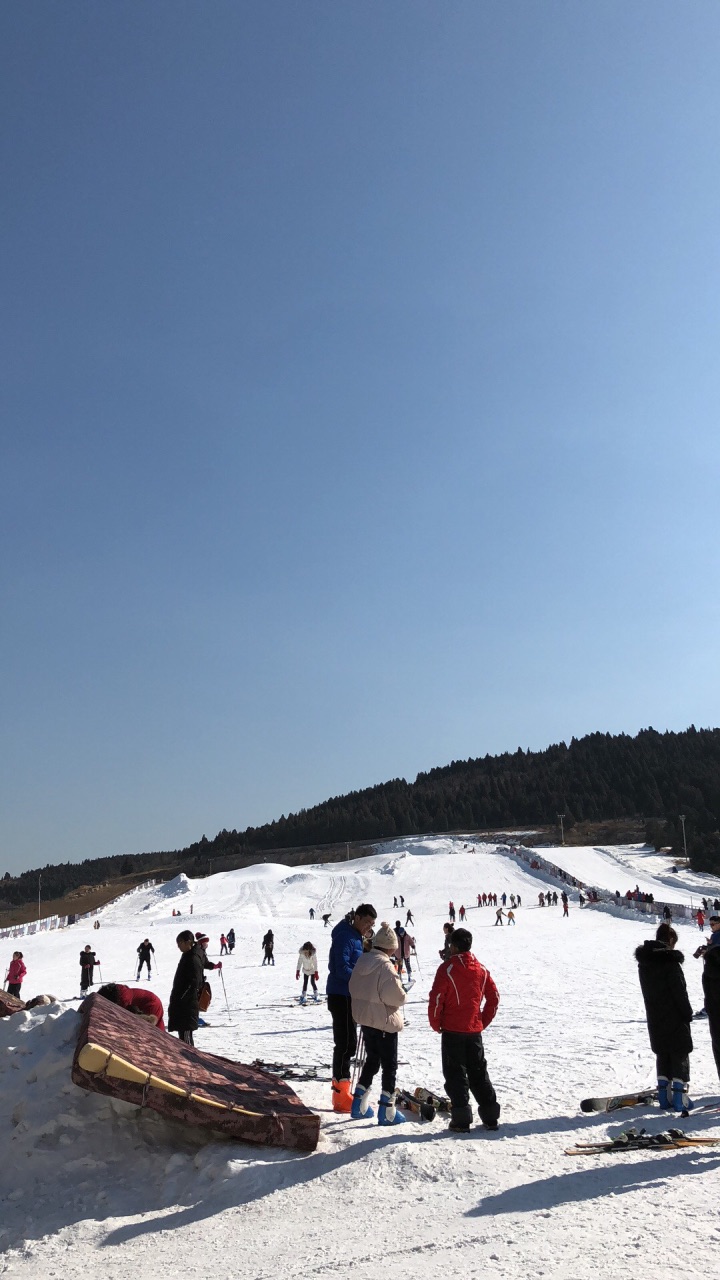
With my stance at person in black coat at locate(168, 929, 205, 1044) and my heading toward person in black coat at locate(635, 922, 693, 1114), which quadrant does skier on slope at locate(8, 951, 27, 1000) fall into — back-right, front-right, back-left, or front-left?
back-left

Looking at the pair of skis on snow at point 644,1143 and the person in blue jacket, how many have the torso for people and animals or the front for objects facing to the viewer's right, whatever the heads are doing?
1

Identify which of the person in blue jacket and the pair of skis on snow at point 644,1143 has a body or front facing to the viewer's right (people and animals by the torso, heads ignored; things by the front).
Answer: the person in blue jacket

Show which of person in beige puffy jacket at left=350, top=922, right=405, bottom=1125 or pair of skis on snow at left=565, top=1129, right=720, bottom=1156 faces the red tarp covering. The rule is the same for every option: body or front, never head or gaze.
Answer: the pair of skis on snow

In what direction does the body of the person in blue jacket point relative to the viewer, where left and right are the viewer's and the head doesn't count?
facing to the right of the viewer

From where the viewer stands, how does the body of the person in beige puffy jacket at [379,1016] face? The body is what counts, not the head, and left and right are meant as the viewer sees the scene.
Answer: facing away from the viewer and to the right of the viewer

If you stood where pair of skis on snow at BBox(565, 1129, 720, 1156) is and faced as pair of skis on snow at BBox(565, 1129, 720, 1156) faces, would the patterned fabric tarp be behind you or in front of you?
in front
